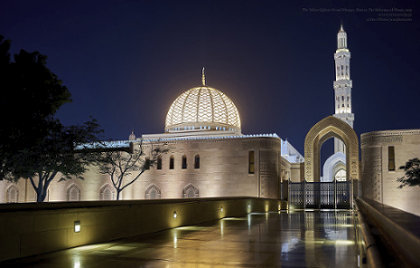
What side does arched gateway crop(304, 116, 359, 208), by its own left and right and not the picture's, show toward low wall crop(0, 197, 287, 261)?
front

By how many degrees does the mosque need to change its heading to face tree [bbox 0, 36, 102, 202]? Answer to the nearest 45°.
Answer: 0° — it already faces it

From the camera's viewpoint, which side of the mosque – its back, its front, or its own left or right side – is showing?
front

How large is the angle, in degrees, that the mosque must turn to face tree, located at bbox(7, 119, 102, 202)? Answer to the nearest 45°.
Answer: approximately 45° to its right

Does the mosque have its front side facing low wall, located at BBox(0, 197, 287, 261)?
yes

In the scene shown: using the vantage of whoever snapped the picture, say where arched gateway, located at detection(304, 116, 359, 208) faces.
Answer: facing the viewer

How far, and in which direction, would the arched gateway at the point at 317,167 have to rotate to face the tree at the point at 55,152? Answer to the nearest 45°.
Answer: approximately 45° to its right
